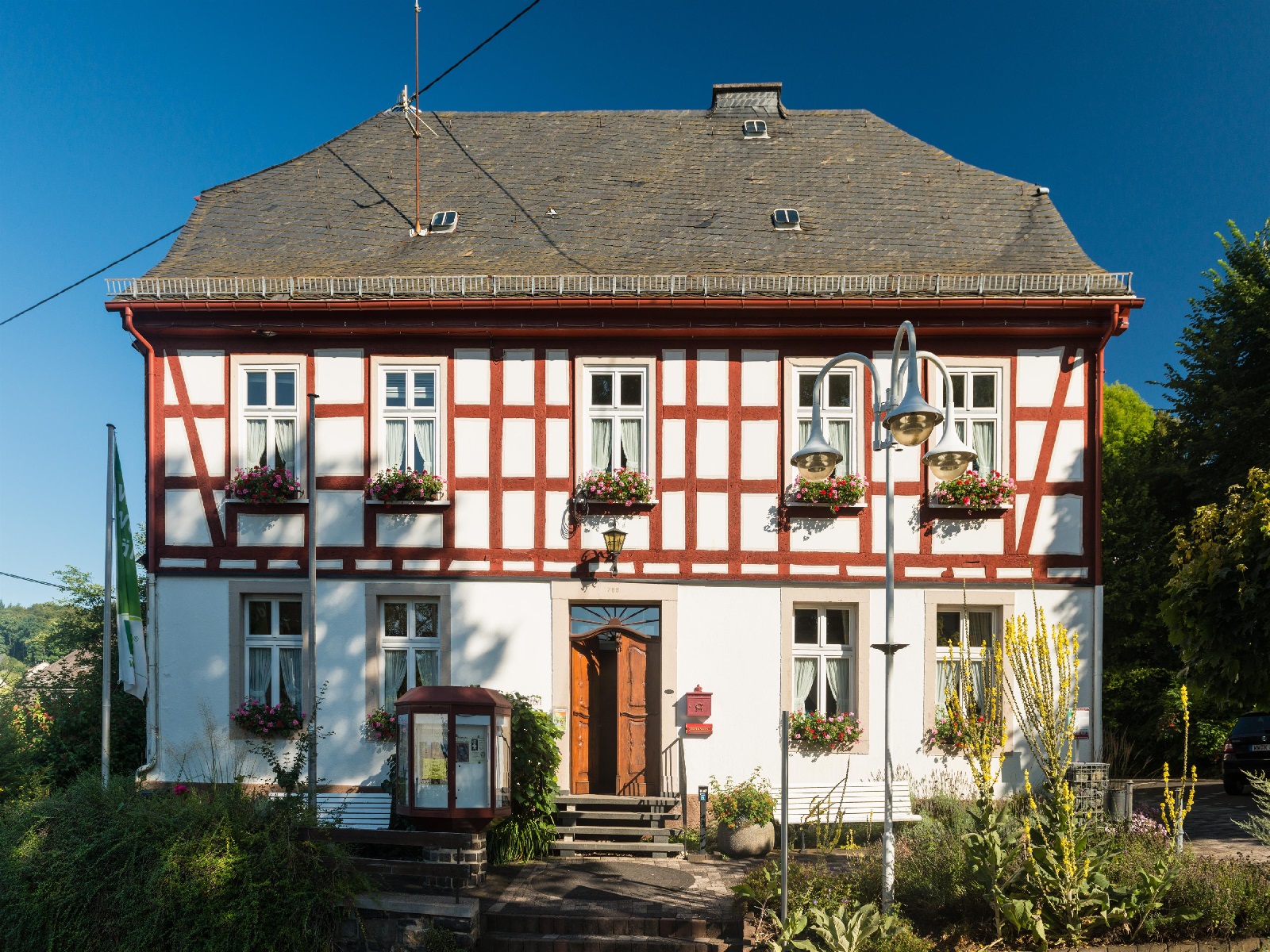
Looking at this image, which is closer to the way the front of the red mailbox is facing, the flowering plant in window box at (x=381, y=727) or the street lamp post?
the street lamp post

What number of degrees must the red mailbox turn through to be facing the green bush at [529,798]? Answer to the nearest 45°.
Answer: approximately 45° to its right

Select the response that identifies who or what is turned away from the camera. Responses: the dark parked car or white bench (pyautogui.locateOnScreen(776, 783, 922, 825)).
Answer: the dark parked car

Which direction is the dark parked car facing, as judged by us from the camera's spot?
facing away from the viewer

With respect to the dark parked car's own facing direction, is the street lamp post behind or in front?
behind

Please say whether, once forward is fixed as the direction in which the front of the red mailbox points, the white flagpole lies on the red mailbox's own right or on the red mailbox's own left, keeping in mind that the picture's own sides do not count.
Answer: on the red mailbox's own right

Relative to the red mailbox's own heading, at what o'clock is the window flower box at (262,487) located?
The window flower box is roughly at 3 o'clock from the red mailbox.
